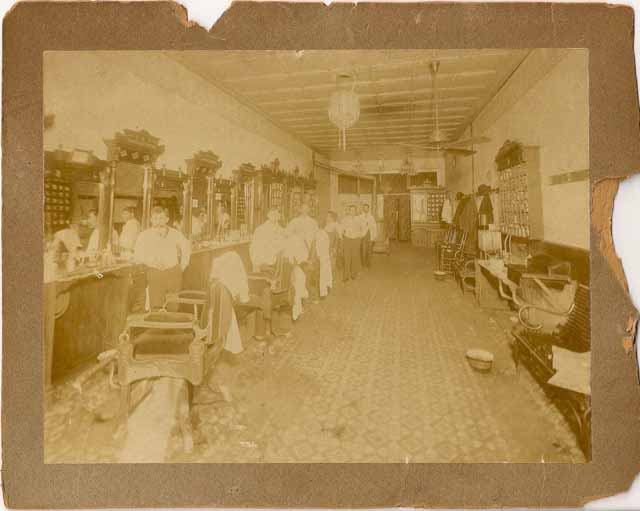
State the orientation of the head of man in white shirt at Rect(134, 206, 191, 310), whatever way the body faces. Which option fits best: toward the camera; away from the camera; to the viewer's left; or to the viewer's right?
toward the camera

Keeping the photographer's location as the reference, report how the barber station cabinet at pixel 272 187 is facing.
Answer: facing the viewer and to the right of the viewer

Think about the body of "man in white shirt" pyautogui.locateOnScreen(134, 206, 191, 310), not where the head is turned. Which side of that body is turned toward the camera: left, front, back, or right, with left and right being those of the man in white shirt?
front

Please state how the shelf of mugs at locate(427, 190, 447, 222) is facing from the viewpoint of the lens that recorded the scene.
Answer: facing the viewer
